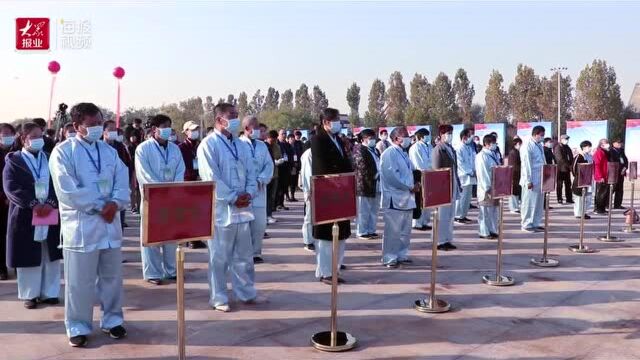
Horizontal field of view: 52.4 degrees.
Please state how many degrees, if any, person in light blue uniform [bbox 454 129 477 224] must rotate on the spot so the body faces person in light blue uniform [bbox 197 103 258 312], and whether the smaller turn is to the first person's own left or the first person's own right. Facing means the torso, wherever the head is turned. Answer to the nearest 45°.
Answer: approximately 45° to the first person's own right

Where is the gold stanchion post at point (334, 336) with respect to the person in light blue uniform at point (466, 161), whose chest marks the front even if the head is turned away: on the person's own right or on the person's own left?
on the person's own right

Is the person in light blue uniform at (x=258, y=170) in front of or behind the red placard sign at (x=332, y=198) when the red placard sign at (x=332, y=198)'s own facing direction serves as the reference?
behind

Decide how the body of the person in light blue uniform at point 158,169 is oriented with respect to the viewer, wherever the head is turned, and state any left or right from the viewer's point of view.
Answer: facing the viewer and to the right of the viewer

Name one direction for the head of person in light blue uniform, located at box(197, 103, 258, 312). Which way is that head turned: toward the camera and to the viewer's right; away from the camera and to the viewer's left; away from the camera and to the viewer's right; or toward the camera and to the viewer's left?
toward the camera and to the viewer's right

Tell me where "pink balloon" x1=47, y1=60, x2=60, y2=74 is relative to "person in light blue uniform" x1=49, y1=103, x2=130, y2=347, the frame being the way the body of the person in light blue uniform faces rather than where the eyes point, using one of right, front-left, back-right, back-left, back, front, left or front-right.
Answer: back-left

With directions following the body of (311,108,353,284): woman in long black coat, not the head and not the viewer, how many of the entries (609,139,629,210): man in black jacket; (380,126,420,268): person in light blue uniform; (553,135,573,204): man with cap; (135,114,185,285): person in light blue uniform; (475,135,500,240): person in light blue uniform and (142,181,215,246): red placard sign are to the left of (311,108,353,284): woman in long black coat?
4

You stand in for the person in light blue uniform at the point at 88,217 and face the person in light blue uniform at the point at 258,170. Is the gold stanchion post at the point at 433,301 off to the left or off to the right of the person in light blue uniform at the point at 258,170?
right

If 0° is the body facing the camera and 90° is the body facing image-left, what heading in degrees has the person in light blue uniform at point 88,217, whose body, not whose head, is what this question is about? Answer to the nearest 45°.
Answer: approximately 315°

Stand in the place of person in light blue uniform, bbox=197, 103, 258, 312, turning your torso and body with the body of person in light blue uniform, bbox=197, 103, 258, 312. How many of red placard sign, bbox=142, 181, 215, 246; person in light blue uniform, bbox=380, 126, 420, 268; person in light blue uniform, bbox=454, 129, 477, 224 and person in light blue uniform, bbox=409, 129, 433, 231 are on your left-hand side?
3

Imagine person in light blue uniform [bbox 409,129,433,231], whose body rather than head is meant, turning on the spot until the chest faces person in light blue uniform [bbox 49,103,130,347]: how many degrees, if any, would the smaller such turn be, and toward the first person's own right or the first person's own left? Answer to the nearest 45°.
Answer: approximately 90° to the first person's own right

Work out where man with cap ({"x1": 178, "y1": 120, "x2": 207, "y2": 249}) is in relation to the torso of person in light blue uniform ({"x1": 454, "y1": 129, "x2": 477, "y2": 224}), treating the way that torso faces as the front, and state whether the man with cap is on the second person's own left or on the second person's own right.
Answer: on the second person's own right

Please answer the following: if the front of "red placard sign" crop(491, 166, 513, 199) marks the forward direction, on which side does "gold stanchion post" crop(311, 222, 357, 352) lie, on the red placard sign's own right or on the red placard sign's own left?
on the red placard sign's own right
